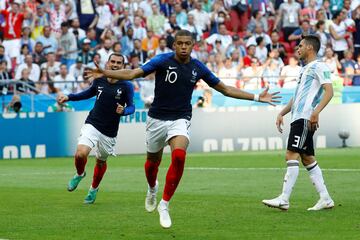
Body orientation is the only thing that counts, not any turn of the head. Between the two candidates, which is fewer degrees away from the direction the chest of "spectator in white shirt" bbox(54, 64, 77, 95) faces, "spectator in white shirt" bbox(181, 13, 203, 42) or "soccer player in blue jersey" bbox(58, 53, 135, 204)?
the soccer player in blue jersey

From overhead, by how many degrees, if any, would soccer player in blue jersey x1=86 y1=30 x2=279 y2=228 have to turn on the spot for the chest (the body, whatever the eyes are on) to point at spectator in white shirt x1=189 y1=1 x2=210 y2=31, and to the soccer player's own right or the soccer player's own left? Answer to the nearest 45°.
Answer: approximately 180°

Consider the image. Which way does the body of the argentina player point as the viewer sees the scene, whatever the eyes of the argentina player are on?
to the viewer's left

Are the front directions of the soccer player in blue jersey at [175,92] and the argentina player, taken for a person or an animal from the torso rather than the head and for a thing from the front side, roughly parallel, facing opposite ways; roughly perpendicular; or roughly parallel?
roughly perpendicular

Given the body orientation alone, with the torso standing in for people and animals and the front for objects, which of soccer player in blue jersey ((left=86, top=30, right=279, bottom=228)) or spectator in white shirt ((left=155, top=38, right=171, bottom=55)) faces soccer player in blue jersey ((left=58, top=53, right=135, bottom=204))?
the spectator in white shirt

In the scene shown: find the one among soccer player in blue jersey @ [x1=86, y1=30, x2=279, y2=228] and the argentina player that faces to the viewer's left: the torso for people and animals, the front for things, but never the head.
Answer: the argentina player

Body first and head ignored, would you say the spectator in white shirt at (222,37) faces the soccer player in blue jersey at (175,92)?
yes

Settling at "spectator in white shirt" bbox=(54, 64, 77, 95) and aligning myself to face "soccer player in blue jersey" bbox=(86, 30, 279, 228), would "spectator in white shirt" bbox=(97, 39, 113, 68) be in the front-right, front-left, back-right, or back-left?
back-left

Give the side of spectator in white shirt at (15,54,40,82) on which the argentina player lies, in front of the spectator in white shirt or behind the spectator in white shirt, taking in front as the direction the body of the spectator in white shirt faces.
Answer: in front

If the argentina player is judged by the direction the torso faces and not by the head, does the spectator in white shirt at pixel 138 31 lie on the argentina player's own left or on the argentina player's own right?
on the argentina player's own right

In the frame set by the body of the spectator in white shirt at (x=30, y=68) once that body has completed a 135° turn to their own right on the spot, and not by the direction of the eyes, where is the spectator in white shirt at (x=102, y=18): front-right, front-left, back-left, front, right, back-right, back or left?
right

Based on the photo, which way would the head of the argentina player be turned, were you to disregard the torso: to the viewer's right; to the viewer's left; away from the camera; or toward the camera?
to the viewer's left
